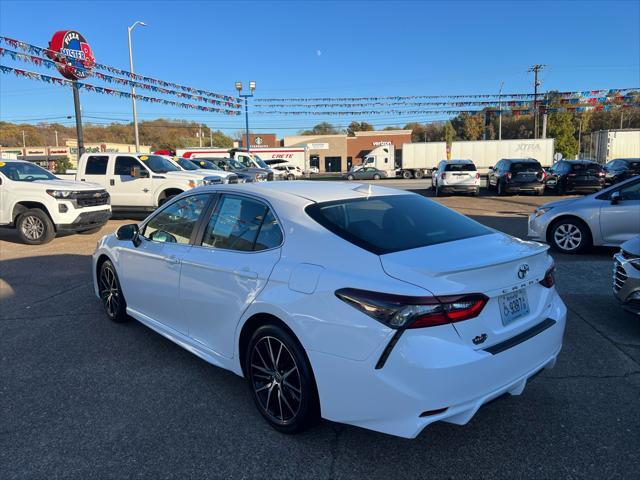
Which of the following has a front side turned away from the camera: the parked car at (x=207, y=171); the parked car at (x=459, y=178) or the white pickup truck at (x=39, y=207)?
the parked car at (x=459, y=178)

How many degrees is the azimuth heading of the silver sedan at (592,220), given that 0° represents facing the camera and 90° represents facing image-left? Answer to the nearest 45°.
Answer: approximately 90°

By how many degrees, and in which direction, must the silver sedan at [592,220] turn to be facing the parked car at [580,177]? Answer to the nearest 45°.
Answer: approximately 90° to its right

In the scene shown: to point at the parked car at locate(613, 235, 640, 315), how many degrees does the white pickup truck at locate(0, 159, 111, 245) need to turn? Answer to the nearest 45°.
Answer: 0° — it already faces it

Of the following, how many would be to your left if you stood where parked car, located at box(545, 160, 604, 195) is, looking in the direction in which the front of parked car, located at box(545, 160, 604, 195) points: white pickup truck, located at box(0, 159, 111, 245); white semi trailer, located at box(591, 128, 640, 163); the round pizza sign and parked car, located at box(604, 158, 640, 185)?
2

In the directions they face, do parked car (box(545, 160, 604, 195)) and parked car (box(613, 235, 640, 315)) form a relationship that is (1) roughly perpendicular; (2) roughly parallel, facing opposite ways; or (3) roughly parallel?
roughly perpendicular

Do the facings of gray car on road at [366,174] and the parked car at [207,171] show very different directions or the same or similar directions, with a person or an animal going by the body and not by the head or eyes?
very different directions

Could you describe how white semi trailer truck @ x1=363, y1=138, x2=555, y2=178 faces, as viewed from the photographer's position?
facing to the left of the viewer

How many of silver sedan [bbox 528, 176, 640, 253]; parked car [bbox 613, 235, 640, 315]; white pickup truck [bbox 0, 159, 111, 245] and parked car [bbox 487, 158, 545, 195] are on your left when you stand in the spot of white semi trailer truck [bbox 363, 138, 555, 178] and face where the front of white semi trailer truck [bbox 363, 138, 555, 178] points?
4

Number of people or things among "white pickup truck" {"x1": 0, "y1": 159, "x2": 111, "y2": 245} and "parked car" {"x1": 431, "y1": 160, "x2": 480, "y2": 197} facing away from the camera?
1

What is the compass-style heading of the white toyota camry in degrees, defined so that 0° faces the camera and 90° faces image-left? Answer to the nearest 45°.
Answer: approximately 135°

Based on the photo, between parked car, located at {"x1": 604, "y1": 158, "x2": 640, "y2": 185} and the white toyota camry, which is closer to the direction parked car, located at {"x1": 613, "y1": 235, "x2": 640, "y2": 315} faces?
the white toyota camry

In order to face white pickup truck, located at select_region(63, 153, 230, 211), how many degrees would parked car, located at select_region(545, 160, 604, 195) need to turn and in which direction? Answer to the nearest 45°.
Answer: approximately 90° to its left

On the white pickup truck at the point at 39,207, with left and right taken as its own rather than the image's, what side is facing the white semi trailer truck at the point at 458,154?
left

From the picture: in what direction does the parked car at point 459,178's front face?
away from the camera
